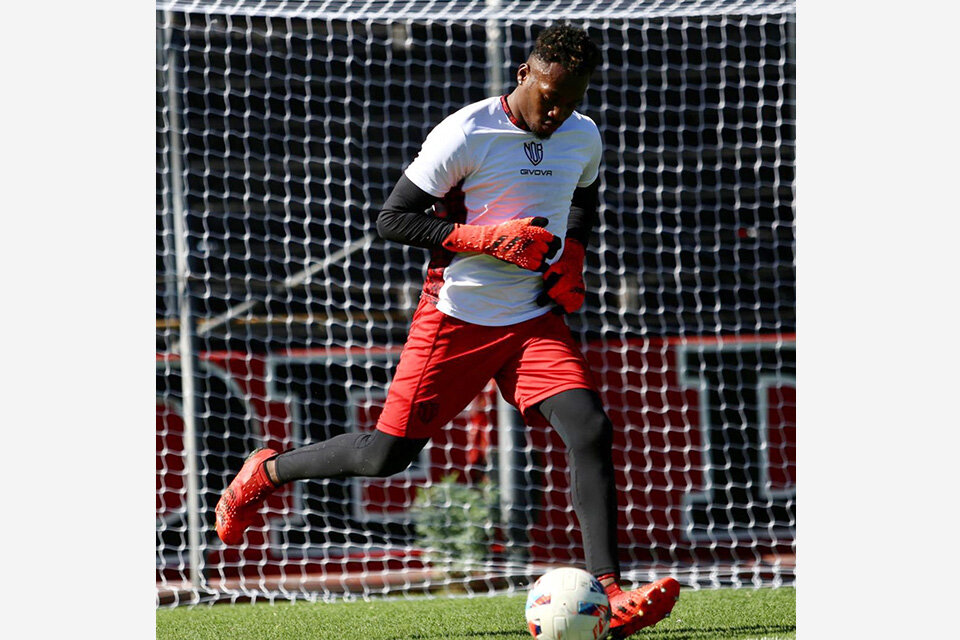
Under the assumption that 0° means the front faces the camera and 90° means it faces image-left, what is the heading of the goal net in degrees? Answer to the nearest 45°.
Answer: approximately 0°

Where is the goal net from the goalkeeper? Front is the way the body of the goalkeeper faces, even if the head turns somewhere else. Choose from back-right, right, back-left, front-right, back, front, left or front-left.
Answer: back-left

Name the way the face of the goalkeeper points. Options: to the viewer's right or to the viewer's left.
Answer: to the viewer's right

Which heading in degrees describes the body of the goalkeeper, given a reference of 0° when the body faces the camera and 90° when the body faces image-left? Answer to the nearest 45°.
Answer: approximately 315°

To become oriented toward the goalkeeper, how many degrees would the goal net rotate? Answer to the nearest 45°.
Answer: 0° — it already faces them

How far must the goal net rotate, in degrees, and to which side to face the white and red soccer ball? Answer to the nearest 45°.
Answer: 0° — it already faces it
